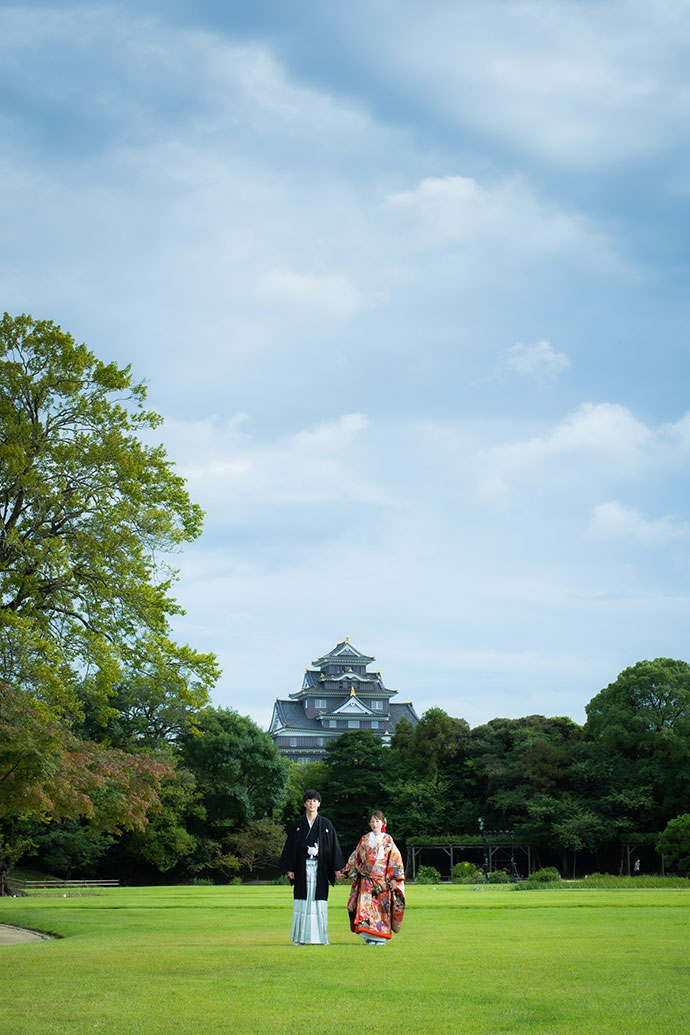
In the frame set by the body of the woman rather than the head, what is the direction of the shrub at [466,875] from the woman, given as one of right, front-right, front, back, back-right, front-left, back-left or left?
back

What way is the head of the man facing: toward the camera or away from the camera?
toward the camera

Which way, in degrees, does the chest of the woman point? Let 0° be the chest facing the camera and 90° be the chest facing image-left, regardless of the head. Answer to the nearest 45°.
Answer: approximately 0°

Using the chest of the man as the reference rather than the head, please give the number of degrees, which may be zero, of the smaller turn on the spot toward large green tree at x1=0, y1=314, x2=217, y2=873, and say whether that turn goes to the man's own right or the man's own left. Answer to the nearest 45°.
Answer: approximately 135° to the man's own right

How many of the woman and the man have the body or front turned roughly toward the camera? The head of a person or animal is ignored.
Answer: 2

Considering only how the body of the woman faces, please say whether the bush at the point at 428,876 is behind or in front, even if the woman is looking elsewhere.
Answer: behind

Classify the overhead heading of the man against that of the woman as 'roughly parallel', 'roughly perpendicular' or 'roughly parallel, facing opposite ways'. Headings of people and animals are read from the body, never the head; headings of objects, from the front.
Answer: roughly parallel

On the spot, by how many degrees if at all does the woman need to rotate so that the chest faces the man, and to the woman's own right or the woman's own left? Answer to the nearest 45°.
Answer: approximately 90° to the woman's own right

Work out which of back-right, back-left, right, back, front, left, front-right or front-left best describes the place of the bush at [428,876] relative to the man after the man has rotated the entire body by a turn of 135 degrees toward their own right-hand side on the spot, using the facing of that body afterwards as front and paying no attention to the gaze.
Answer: front-right

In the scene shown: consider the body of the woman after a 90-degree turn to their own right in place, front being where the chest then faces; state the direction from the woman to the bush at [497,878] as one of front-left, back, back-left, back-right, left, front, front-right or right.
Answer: right

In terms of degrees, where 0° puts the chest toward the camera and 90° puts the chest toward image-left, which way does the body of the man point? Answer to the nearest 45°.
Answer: approximately 0°
